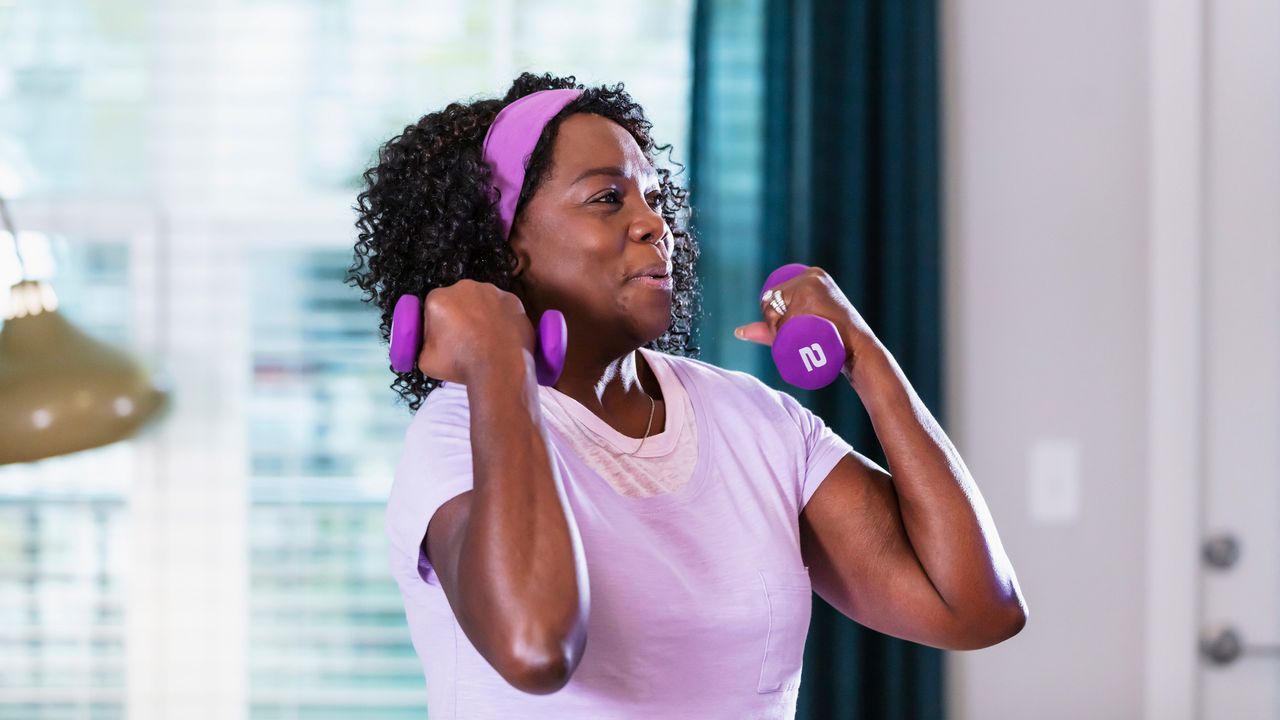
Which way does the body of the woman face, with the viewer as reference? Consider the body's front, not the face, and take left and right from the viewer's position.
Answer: facing the viewer and to the right of the viewer

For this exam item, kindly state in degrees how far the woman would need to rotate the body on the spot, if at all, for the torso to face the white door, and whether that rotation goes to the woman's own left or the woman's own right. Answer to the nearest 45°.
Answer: approximately 90° to the woman's own left

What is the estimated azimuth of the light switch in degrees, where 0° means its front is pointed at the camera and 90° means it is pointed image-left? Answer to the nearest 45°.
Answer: approximately 0°

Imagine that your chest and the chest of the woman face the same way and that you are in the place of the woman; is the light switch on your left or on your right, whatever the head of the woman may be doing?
on your left

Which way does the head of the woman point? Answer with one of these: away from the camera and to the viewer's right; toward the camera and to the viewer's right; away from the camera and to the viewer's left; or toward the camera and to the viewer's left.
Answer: toward the camera and to the viewer's right

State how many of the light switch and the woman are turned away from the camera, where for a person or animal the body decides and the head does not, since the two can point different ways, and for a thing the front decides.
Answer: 0

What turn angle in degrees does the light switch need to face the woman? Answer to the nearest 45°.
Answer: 0° — it already faces them

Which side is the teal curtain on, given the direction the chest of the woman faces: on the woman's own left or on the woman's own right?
on the woman's own left
